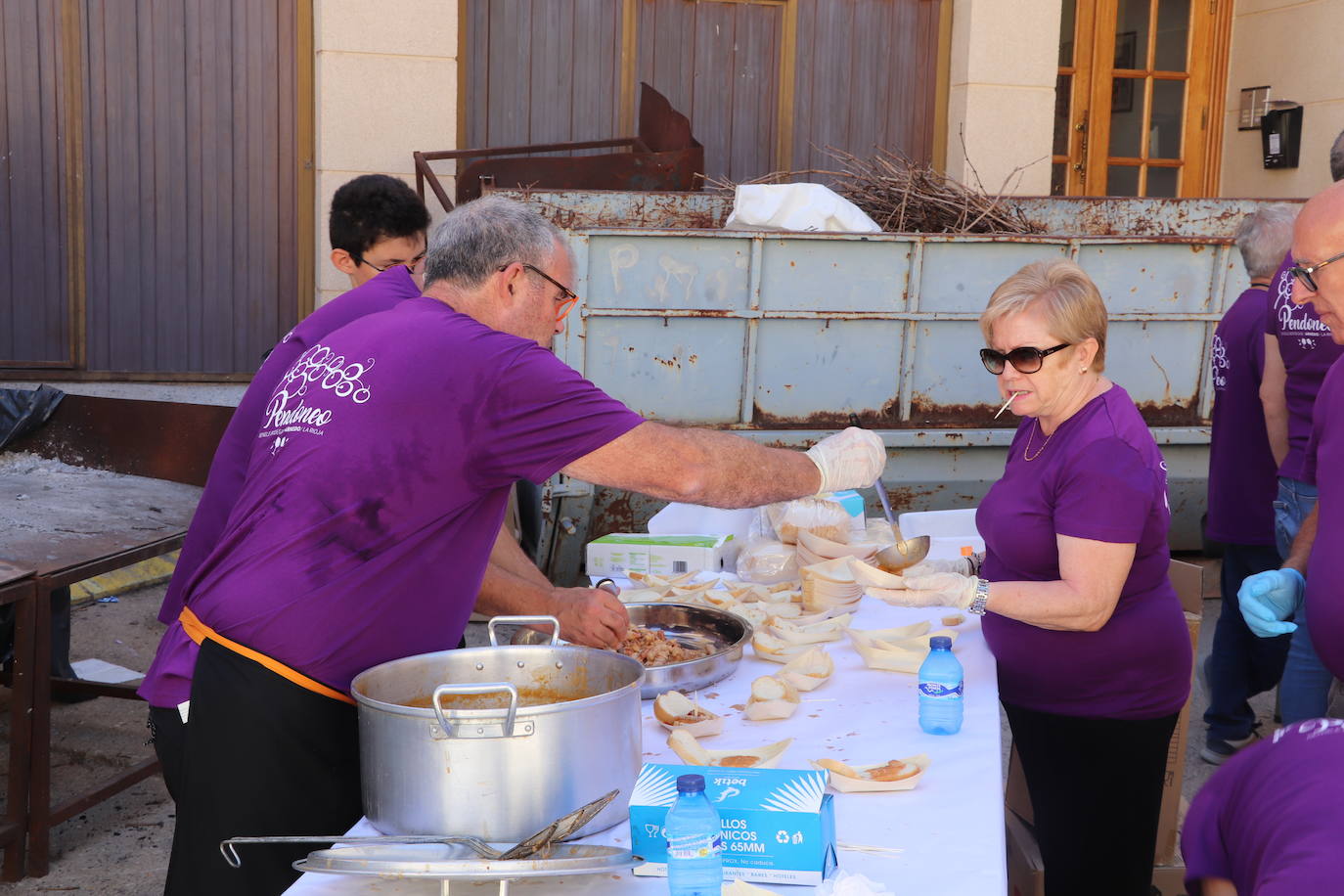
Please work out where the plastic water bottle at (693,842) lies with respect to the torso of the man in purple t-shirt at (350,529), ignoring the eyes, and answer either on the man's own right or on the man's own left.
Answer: on the man's own right

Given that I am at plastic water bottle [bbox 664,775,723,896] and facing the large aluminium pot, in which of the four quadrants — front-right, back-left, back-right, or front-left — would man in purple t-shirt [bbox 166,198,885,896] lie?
front-right

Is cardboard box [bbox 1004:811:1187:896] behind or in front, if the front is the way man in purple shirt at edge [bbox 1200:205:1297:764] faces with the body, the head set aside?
behind

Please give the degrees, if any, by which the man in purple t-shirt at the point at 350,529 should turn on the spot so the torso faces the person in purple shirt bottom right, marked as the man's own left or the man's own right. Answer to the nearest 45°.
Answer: approximately 90° to the man's own right

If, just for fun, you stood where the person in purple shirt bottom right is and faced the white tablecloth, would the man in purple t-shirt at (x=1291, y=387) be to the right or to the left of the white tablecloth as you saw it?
right

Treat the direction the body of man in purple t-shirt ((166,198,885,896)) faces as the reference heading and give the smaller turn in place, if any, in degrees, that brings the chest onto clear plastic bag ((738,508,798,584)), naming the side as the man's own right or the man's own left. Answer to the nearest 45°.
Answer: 0° — they already face it

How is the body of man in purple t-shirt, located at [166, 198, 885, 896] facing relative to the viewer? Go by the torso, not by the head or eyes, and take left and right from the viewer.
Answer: facing away from the viewer and to the right of the viewer

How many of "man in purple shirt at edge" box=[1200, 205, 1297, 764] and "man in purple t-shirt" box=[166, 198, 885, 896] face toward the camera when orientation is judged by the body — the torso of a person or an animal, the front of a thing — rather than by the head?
0

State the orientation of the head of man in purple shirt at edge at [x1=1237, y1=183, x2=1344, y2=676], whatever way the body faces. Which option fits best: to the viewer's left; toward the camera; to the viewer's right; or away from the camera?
to the viewer's left
